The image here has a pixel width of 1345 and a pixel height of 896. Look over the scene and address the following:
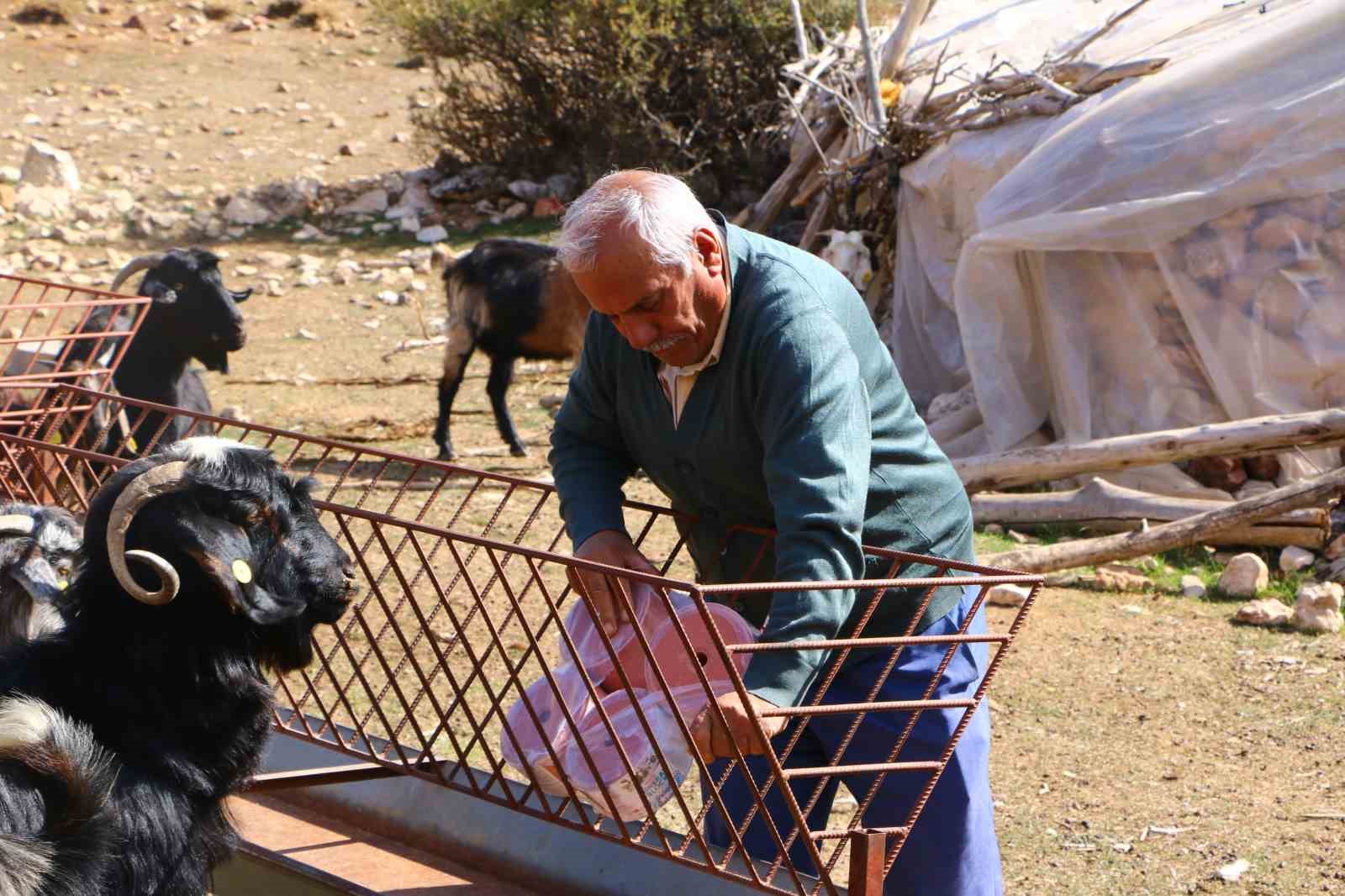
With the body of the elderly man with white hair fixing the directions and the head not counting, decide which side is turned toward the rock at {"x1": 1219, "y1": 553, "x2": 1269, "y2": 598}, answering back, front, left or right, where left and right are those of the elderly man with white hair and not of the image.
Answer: back

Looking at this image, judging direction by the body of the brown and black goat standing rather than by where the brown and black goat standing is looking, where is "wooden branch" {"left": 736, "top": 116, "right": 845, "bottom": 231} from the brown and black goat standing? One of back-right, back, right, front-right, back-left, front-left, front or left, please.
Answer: front-left

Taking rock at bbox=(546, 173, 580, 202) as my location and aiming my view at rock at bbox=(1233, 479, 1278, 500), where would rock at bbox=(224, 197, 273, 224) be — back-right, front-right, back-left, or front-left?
back-right

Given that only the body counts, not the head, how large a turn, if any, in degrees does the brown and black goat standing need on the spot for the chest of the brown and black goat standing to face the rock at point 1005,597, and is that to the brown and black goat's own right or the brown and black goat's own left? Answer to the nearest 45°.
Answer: approximately 45° to the brown and black goat's own right

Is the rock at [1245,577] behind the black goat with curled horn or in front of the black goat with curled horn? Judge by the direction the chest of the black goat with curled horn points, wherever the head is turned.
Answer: in front

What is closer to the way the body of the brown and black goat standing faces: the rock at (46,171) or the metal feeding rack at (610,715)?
the metal feeding rack

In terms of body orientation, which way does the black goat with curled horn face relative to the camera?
to the viewer's right

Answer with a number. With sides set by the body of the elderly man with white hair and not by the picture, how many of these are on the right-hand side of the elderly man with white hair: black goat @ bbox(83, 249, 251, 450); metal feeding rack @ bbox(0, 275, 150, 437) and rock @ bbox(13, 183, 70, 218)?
3

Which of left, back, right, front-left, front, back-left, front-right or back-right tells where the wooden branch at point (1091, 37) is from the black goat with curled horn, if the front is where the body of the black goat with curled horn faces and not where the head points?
front-left

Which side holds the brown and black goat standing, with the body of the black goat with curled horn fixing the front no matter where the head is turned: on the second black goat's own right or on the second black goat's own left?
on the second black goat's own left

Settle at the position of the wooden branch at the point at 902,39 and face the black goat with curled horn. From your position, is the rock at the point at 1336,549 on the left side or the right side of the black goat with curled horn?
left

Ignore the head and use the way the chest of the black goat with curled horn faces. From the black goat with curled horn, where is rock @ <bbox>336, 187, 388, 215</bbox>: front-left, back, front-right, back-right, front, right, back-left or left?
left

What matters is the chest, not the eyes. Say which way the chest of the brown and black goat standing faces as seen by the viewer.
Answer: to the viewer's right
